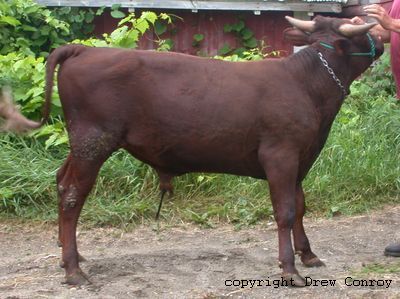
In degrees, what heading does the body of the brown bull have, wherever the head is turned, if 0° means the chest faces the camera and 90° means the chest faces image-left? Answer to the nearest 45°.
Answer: approximately 270°

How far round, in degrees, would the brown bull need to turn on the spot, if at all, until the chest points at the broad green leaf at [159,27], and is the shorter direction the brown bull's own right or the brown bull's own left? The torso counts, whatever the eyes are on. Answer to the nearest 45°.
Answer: approximately 90° to the brown bull's own left

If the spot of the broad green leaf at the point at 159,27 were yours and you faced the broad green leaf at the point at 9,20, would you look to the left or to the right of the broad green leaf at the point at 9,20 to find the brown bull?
left
